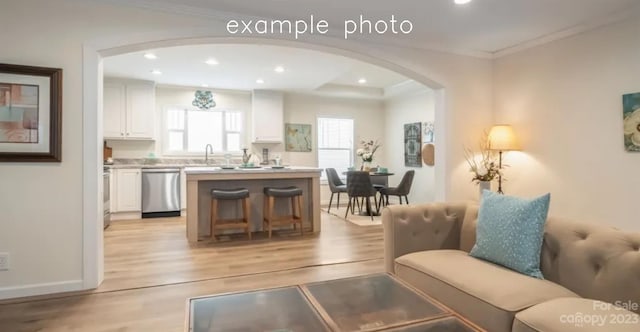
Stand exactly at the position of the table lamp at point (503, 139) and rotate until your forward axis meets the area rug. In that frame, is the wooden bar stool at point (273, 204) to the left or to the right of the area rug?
left

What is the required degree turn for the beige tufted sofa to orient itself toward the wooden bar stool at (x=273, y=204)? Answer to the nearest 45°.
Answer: approximately 90° to its right

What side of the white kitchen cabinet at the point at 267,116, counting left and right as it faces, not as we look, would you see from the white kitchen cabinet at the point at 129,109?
right

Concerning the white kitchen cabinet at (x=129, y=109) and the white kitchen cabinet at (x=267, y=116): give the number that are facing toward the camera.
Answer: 2

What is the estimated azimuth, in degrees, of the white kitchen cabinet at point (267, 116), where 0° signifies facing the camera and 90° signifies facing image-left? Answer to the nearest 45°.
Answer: approximately 0°

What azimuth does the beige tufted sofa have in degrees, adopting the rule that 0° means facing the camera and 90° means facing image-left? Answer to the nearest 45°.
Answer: approximately 45°

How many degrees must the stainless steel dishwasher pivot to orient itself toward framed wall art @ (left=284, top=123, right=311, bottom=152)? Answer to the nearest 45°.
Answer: approximately 90° to its left

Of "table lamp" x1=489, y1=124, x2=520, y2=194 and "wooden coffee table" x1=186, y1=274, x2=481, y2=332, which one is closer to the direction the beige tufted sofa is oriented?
the wooden coffee table

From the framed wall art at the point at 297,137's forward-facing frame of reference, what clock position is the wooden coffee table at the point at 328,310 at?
The wooden coffee table is roughly at 12 o'clock from the framed wall art.

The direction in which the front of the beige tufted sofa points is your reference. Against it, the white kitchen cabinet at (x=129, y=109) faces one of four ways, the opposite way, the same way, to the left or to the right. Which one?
to the left
